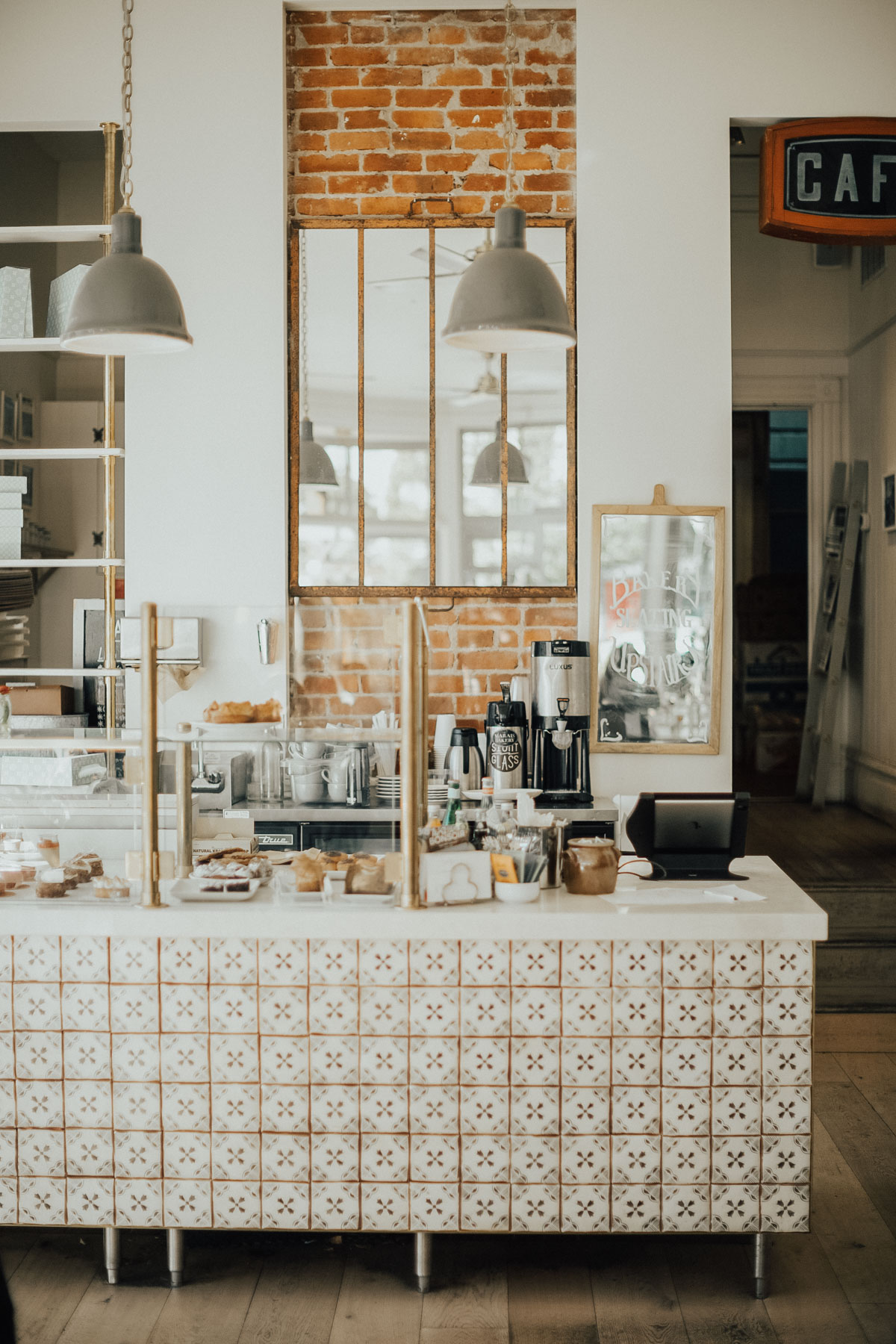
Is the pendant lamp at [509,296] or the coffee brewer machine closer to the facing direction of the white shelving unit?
the pendant lamp

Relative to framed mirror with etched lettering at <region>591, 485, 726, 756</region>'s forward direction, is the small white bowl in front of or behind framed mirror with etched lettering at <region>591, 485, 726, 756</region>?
in front

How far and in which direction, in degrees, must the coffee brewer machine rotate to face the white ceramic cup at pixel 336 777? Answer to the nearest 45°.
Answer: approximately 45° to its right

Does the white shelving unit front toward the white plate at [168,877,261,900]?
yes

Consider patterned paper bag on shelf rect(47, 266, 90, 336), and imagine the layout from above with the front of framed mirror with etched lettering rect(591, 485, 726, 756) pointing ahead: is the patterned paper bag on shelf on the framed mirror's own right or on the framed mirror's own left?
on the framed mirror's own right

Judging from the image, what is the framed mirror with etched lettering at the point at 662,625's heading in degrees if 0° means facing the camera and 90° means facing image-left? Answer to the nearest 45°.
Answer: approximately 0°

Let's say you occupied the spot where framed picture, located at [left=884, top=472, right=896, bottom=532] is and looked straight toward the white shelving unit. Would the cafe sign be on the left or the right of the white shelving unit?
left

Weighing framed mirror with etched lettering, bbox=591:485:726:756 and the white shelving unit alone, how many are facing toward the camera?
2
